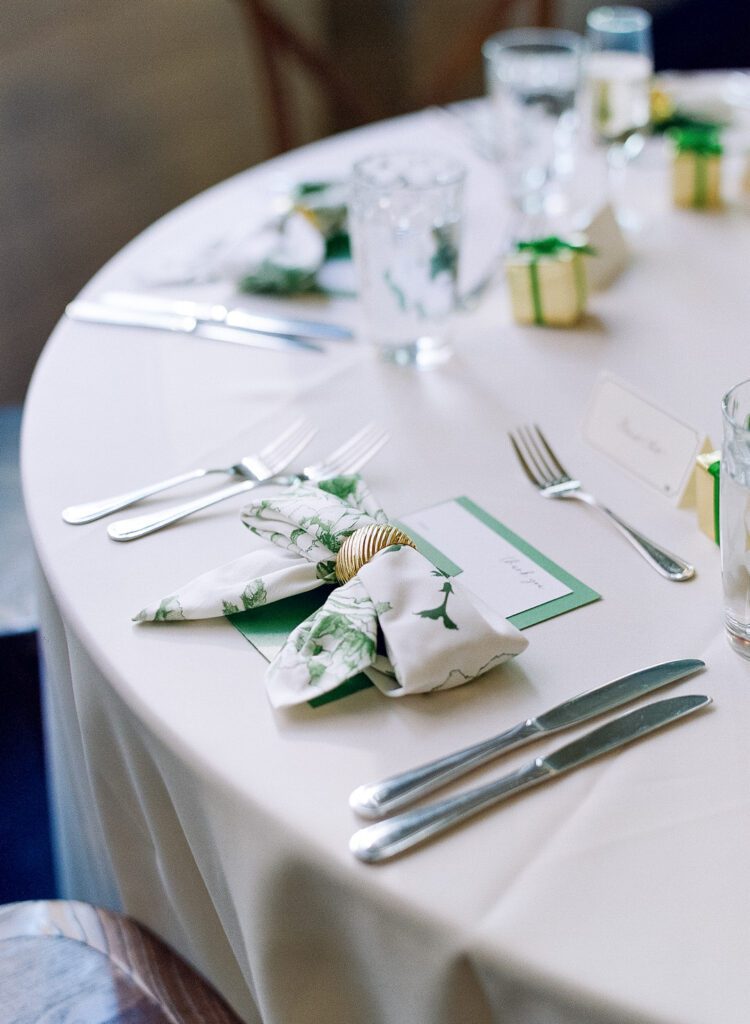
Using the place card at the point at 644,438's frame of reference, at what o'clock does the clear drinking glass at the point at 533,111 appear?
The clear drinking glass is roughly at 4 o'clock from the place card.

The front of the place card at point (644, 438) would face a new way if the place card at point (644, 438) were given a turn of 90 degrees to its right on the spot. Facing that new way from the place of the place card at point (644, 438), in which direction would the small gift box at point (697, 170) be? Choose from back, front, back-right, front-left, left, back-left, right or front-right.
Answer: front-right

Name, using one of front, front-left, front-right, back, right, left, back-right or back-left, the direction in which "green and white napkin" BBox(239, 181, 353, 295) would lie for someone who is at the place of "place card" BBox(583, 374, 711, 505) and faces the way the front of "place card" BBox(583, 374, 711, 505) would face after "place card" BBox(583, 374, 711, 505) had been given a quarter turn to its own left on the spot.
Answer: back

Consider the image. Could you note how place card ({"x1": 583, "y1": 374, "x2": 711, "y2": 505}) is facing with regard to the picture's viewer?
facing the viewer and to the left of the viewer
